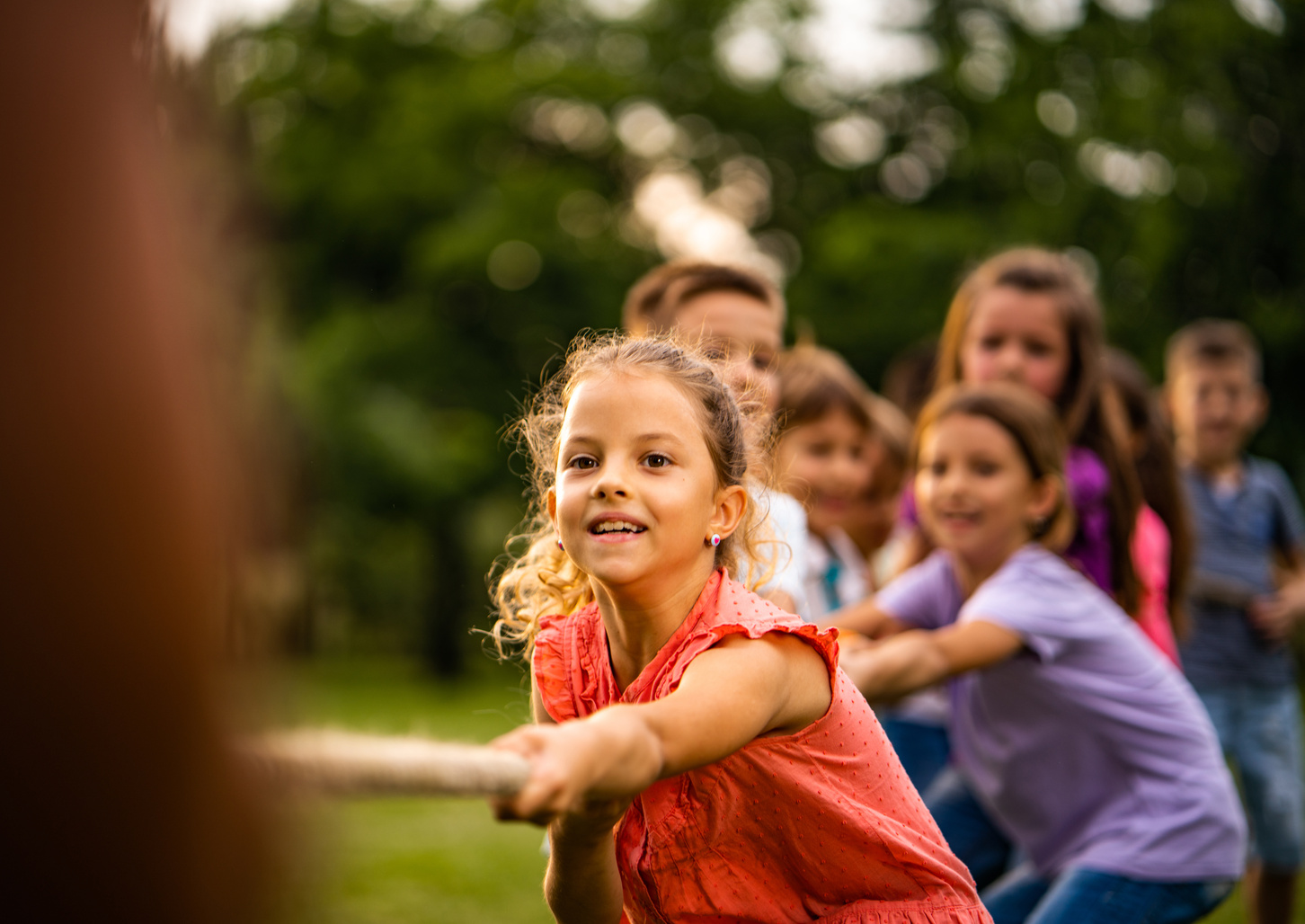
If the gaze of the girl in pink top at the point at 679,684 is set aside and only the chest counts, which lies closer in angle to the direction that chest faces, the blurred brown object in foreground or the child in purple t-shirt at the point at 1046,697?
the blurred brown object in foreground

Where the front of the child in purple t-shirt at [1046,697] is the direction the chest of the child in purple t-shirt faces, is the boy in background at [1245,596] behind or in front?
behind

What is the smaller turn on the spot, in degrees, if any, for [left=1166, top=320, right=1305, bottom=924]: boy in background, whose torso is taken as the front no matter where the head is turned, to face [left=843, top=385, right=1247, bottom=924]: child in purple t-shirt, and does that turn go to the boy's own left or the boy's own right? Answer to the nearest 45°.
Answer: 0° — they already face them

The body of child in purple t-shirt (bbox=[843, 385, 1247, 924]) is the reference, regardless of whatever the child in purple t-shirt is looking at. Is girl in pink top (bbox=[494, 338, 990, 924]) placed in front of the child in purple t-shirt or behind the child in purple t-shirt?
in front

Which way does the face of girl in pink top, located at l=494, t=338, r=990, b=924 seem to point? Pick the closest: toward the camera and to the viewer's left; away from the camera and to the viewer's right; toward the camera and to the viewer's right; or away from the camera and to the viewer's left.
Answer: toward the camera and to the viewer's left

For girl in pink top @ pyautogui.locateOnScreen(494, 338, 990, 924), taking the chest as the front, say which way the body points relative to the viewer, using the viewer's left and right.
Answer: facing the viewer and to the left of the viewer

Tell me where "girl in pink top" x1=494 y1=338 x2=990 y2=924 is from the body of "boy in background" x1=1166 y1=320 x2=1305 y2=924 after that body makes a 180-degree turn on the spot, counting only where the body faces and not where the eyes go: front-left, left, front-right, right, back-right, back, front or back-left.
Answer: back

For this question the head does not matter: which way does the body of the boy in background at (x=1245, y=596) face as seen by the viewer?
toward the camera

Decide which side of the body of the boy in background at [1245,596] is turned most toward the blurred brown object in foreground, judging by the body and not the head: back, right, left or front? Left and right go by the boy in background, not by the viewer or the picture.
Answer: front

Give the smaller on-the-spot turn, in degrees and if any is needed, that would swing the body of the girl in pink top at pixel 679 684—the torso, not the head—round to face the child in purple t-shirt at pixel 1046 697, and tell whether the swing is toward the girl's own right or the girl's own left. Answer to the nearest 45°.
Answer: approximately 180°

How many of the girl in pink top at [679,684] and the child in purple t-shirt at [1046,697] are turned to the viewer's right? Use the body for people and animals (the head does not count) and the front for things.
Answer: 0

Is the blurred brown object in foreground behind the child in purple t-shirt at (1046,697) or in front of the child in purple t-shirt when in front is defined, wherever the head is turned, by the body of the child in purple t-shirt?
in front
